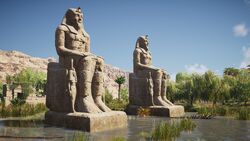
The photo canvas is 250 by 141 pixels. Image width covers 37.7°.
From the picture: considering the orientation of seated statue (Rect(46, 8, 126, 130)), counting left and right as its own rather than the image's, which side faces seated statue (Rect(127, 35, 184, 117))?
left

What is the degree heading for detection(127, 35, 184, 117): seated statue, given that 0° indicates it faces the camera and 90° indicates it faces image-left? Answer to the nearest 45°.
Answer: approximately 315°

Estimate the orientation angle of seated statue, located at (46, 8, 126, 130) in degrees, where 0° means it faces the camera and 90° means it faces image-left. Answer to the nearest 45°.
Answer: approximately 315°

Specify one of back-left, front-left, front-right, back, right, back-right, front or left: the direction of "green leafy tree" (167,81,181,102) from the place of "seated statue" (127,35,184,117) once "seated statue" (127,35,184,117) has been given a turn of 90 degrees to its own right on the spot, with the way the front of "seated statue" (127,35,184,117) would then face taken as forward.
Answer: back-right

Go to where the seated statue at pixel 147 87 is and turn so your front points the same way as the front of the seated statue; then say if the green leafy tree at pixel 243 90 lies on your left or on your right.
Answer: on your left

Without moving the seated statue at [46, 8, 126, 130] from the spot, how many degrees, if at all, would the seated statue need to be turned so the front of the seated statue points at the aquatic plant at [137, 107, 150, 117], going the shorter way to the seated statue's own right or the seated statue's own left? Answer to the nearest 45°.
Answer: approximately 90° to the seated statue's own left

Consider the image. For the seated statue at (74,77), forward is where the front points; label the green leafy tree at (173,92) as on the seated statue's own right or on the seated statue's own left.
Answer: on the seated statue's own left
